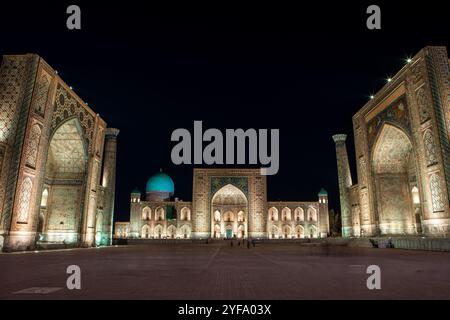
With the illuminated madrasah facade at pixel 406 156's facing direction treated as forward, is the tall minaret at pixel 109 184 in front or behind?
in front

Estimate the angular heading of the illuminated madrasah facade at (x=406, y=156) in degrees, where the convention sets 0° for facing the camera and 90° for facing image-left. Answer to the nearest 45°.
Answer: approximately 45°

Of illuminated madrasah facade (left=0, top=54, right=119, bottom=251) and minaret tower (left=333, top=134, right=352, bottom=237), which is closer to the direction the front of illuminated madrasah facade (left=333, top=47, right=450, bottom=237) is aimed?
the illuminated madrasah facade

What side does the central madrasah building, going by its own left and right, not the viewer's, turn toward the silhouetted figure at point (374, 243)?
front

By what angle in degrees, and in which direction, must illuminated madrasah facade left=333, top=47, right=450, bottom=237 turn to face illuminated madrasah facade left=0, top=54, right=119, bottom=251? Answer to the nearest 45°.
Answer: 0° — it already faces it

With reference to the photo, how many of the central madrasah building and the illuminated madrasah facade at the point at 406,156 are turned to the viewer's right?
0

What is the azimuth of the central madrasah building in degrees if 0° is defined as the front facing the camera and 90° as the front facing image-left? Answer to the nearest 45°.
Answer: approximately 0°

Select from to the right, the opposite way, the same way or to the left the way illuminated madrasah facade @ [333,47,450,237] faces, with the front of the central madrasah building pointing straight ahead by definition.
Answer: to the right

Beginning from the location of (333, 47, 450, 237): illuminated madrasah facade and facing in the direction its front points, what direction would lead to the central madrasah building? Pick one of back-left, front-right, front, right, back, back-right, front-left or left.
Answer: right

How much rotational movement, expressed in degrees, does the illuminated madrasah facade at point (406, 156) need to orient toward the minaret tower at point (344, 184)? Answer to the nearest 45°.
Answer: approximately 90° to its right

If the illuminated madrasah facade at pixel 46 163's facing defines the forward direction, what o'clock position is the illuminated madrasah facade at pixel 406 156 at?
the illuminated madrasah facade at pixel 406 156 is roughly at 11 o'clock from the illuminated madrasah facade at pixel 46 163.

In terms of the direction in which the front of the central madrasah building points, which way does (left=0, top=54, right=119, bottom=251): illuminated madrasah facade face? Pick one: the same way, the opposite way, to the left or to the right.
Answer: to the left

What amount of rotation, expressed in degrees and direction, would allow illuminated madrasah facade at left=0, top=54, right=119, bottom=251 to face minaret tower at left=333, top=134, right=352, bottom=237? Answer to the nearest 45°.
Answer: approximately 45° to its left

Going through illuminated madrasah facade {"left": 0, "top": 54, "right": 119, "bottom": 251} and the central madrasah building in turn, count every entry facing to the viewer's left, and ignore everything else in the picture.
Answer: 0
